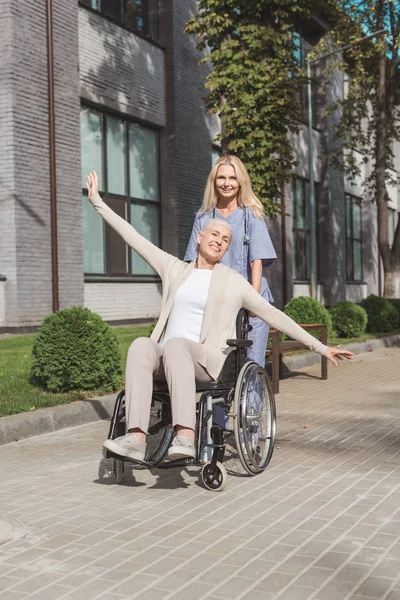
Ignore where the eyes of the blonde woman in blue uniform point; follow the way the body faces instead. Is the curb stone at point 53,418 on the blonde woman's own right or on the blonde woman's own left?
on the blonde woman's own right

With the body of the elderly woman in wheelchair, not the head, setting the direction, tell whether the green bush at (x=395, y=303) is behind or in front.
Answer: behind

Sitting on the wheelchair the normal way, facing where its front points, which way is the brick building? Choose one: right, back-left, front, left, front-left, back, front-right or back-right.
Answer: back-right

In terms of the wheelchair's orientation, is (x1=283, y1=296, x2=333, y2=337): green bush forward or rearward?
rearward

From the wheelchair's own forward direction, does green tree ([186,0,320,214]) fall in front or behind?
behind

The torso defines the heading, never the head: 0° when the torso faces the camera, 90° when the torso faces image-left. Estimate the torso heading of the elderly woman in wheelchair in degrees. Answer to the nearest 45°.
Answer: approximately 45°

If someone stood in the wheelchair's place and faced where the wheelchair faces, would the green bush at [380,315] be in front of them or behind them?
behind

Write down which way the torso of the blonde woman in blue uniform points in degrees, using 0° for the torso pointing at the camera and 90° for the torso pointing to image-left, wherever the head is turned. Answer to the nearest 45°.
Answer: approximately 0°

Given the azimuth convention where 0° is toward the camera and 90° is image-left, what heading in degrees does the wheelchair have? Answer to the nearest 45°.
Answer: approximately 45°
